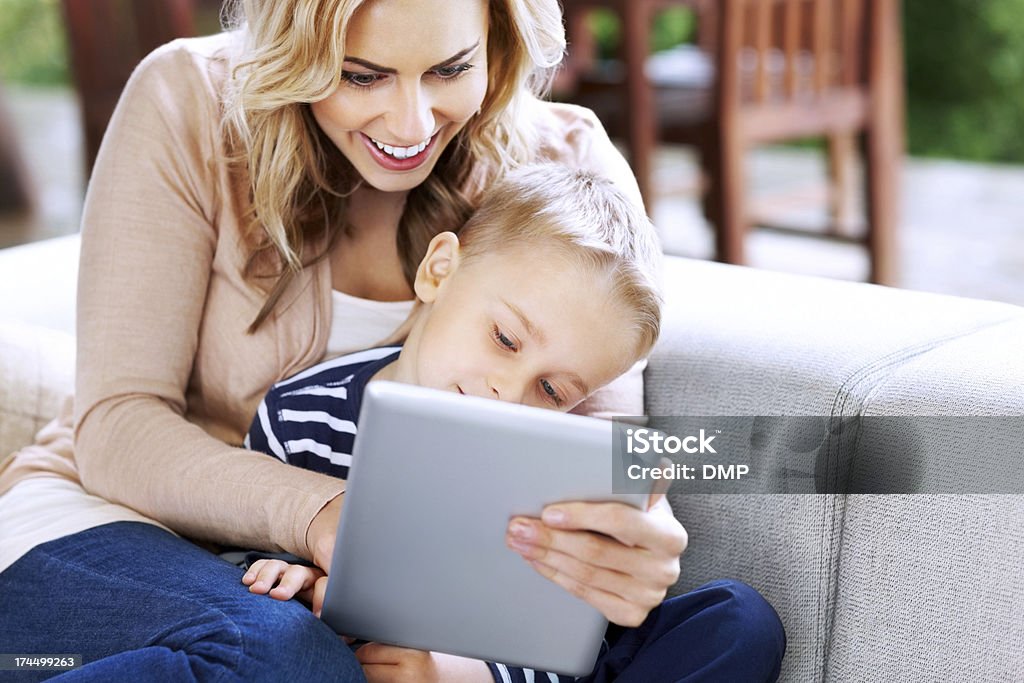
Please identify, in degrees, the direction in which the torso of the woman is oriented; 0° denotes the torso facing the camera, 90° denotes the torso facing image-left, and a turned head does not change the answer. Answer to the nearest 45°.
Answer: approximately 315°

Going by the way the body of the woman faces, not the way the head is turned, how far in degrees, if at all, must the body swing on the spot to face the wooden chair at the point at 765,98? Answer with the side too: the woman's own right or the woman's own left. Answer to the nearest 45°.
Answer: approximately 90° to the woman's own left
